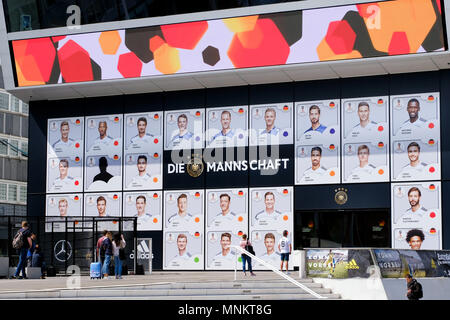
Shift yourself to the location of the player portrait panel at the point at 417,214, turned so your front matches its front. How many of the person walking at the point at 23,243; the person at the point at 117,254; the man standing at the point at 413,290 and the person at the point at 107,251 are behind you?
0

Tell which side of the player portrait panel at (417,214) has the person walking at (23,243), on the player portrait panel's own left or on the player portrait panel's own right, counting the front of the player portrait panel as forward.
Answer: on the player portrait panel's own right

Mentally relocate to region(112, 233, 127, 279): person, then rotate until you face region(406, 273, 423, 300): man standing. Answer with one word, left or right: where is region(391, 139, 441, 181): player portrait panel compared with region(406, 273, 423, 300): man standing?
left

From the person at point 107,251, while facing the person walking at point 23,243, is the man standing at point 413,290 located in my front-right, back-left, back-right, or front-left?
back-left

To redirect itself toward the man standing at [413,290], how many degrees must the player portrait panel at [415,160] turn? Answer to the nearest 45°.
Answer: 0° — it already faces them

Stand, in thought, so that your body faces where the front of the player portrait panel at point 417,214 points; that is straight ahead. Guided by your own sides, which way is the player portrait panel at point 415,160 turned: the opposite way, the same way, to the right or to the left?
the same way

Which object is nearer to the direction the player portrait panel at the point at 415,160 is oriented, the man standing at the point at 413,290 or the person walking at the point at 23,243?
the man standing

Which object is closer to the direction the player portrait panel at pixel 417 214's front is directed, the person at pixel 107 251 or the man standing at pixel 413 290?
the man standing

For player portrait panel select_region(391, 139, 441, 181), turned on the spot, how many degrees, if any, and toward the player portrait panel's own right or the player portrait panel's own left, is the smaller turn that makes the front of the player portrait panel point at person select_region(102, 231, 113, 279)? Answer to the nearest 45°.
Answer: approximately 45° to the player portrait panel's own right

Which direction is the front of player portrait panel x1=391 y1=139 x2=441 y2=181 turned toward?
toward the camera

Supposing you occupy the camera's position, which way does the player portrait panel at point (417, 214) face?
facing the viewer

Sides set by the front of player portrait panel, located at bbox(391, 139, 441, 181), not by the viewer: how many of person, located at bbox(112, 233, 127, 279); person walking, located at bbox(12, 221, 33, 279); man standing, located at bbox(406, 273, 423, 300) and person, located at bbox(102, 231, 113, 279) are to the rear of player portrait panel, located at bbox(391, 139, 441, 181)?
0

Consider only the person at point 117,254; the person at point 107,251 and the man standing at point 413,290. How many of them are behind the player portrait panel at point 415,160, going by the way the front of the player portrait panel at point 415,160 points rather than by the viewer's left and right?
0

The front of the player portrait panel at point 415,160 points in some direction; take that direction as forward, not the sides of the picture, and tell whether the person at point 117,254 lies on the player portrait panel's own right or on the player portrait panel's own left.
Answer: on the player portrait panel's own right

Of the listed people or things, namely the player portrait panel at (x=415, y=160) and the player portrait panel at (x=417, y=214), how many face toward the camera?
2

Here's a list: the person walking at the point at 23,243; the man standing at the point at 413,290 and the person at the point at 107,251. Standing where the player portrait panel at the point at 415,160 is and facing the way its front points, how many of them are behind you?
0
